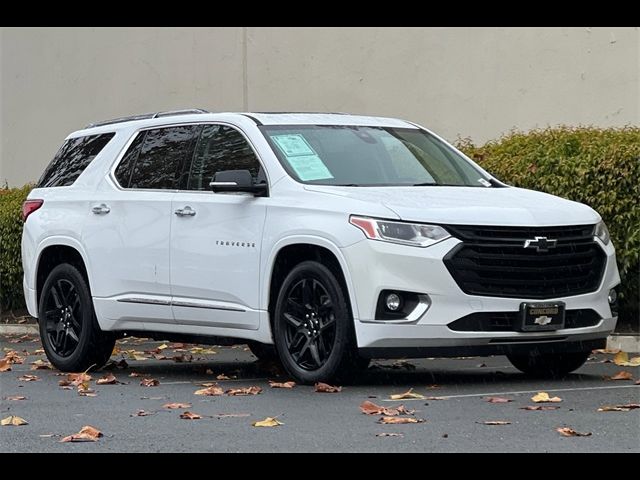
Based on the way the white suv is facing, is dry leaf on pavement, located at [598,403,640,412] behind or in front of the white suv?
in front

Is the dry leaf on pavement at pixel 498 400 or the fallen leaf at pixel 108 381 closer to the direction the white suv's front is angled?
the dry leaf on pavement

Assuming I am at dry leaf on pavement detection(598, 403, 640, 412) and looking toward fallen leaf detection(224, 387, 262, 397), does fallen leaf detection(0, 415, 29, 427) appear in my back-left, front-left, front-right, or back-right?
front-left

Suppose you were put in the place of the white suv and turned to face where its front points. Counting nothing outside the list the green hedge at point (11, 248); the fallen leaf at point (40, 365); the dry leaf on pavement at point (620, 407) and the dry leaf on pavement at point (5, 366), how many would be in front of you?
1

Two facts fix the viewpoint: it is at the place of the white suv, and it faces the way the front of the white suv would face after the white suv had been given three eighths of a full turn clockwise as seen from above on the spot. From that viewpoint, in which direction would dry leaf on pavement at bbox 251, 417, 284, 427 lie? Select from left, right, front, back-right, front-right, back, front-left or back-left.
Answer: left

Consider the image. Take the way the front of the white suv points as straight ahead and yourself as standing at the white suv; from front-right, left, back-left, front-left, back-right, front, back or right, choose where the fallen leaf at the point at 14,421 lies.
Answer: right

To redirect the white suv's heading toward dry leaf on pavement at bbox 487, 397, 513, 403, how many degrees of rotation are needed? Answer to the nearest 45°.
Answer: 0° — it already faces it

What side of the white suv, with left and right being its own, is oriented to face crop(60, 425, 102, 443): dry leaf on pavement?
right

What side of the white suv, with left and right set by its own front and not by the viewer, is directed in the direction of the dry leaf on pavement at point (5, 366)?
back

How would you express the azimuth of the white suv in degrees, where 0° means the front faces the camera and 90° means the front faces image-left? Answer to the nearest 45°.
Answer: approximately 315°

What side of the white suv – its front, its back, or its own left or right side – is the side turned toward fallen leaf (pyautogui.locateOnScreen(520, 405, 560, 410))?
front

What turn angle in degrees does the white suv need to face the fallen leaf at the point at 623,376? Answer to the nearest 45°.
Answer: approximately 45° to its left

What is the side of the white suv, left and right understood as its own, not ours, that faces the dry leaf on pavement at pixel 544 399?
front

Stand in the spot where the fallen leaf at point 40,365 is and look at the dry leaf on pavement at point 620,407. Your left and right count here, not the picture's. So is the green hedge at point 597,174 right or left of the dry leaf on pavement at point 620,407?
left
